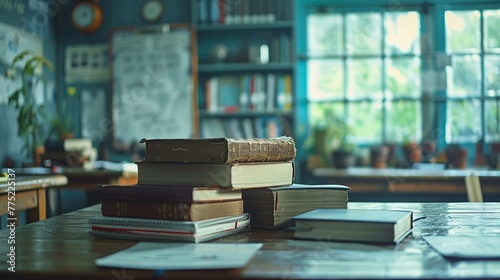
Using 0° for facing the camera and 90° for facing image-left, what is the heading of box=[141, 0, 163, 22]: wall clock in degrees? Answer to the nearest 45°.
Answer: approximately 0°

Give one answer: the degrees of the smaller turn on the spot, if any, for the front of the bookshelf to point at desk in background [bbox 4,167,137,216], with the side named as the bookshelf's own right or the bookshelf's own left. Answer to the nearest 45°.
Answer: approximately 45° to the bookshelf's own right

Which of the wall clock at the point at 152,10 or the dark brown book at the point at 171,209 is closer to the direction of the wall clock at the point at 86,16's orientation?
the dark brown book

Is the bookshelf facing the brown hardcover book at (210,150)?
yes

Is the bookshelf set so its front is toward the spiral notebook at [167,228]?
yes

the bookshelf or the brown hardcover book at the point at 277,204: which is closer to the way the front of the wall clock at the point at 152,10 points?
the brown hardcover book

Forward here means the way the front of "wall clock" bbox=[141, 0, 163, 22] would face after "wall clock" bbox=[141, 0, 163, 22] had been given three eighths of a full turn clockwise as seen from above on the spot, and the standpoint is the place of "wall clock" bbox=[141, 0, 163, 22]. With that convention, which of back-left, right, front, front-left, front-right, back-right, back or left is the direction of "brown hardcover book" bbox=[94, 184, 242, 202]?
back-left

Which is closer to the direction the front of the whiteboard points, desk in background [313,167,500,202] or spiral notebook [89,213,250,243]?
the spiral notebook
